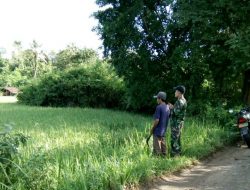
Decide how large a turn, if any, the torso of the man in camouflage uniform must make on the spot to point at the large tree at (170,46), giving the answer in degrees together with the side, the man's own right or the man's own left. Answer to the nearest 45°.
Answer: approximately 90° to the man's own right

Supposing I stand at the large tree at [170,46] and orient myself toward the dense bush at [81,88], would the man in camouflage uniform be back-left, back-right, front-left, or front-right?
back-left

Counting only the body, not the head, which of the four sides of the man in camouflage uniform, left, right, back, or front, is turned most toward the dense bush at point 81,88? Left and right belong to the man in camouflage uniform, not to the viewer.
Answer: front

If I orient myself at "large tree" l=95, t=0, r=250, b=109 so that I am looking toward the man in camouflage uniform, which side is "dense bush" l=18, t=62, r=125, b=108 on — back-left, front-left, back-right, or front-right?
back-right
